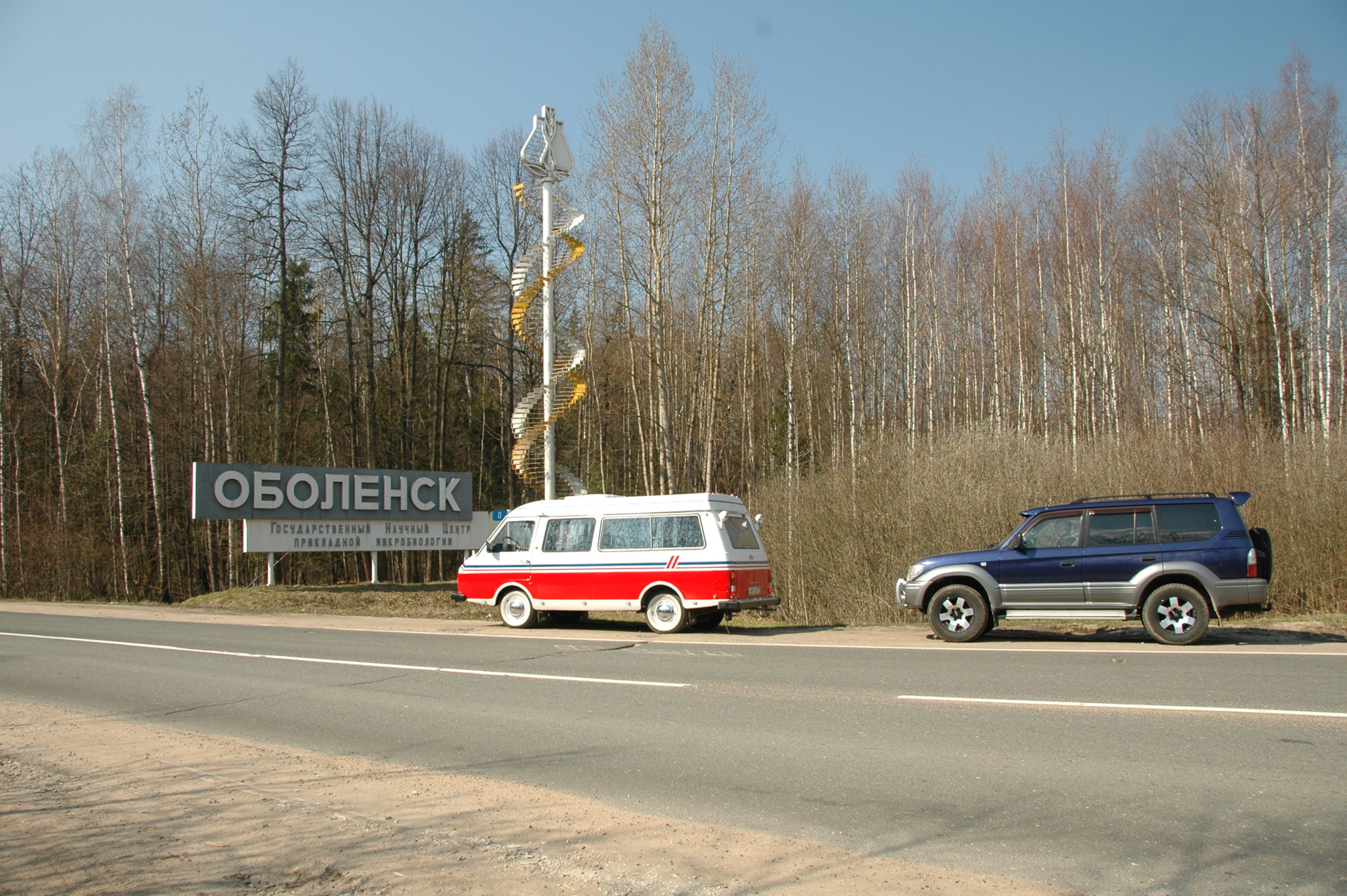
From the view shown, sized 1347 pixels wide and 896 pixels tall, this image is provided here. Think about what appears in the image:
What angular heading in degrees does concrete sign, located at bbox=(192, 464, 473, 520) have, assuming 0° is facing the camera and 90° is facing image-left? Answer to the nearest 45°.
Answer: approximately 0°

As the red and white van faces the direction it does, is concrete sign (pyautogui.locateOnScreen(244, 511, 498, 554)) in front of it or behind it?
in front

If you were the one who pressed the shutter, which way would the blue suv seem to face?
facing to the left of the viewer

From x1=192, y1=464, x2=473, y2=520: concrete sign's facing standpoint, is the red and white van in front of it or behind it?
in front

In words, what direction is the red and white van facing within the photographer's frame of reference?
facing away from the viewer and to the left of the viewer

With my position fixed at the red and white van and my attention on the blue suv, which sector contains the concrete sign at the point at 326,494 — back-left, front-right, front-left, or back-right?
back-left

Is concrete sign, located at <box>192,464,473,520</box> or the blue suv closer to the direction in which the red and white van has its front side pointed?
the concrete sign

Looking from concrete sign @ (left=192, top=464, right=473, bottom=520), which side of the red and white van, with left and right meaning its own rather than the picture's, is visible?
front

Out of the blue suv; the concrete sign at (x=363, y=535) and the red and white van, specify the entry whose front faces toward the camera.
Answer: the concrete sign

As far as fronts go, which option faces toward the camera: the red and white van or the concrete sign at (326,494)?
the concrete sign
